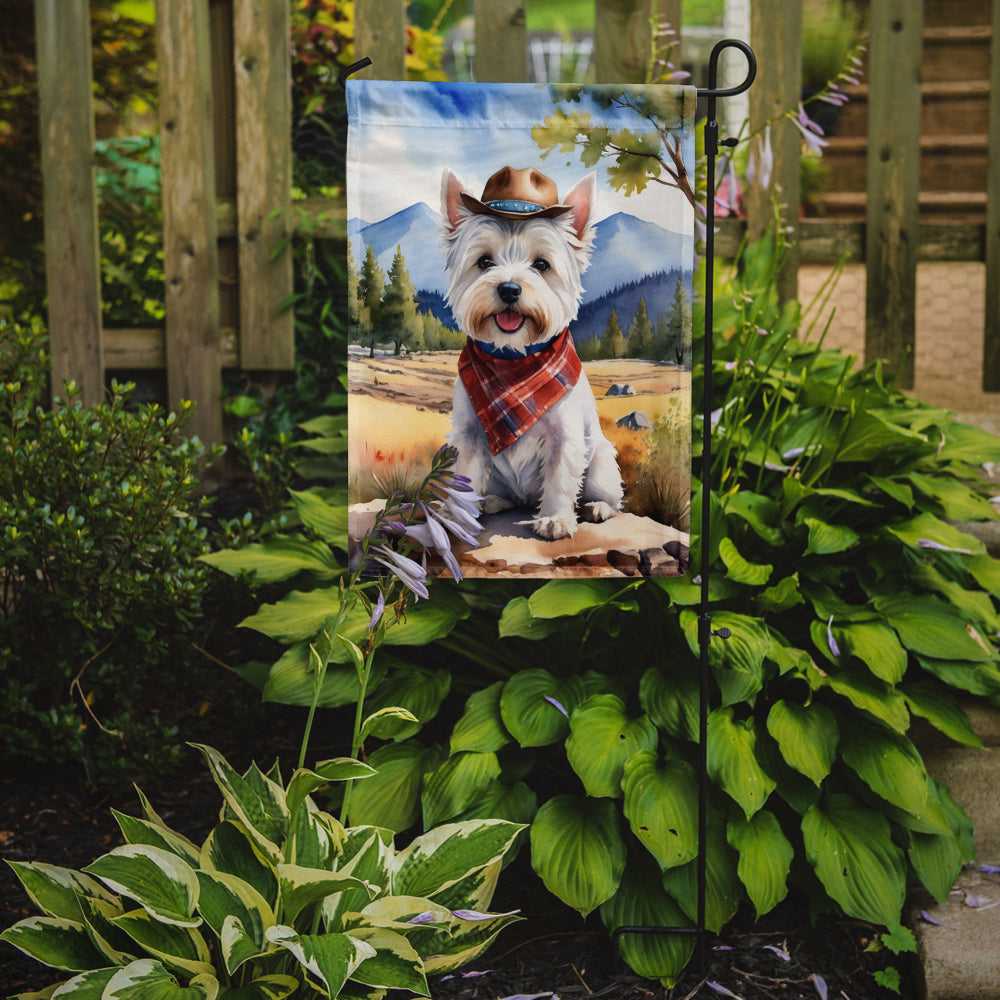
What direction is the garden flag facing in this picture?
toward the camera

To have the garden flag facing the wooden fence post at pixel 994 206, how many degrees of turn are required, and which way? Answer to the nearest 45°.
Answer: approximately 135° to its left
